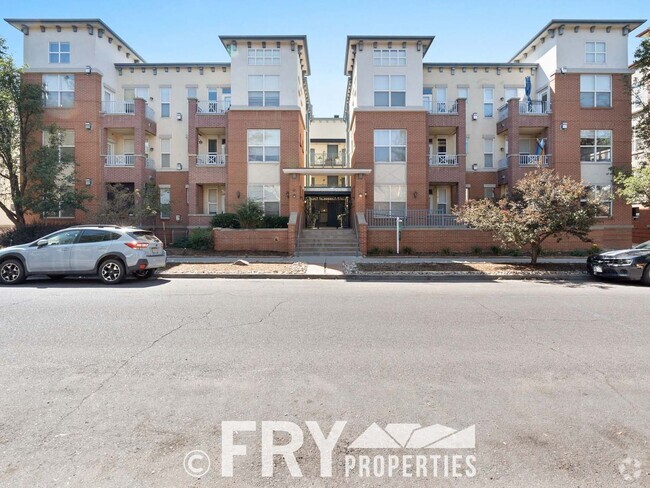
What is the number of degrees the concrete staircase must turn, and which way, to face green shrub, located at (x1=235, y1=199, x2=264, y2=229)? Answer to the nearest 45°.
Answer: approximately 90° to its right

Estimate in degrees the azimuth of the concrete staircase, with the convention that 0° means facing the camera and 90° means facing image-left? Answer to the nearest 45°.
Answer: approximately 0°

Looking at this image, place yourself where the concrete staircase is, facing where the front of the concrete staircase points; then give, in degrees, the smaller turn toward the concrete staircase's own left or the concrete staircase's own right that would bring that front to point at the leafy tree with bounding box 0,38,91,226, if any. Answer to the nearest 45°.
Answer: approximately 90° to the concrete staircase's own right

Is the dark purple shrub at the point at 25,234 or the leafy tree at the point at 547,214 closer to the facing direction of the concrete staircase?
the leafy tree

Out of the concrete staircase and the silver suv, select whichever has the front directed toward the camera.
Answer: the concrete staircase

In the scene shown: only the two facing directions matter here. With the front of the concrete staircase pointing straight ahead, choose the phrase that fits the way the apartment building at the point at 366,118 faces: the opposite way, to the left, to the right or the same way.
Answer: the same way

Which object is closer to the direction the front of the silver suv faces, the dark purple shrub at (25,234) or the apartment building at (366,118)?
the dark purple shrub

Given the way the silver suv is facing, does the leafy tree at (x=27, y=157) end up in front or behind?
in front

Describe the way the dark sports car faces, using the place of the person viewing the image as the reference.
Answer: facing the viewer and to the left of the viewer

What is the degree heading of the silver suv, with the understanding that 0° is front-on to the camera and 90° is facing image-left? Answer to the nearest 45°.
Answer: approximately 135°

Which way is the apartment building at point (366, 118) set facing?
toward the camera

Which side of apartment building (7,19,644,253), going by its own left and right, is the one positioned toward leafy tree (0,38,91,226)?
right

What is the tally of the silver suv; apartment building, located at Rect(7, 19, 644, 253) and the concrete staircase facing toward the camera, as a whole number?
2
